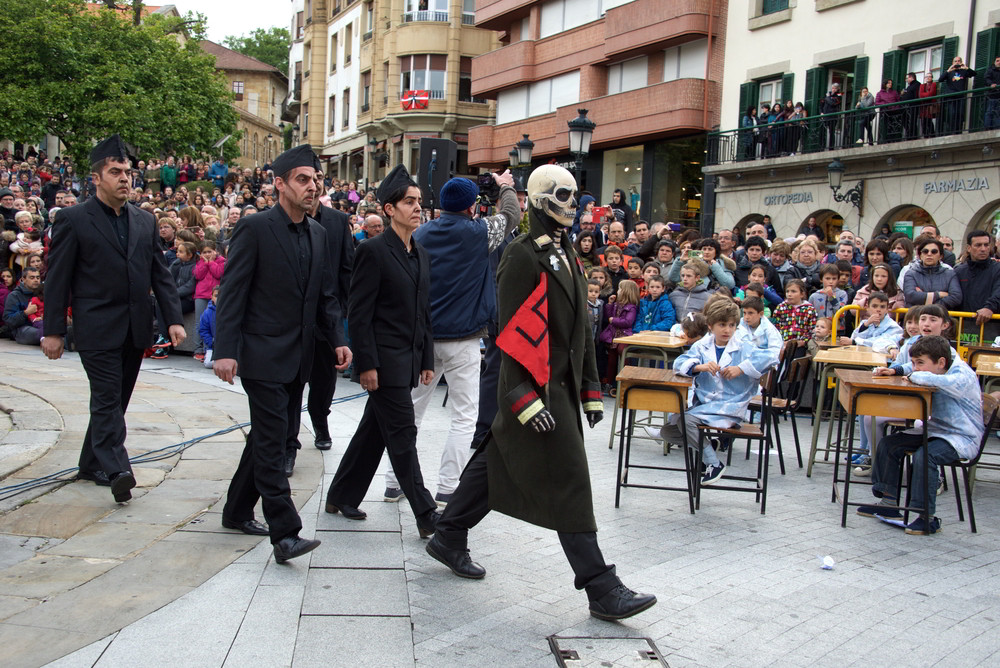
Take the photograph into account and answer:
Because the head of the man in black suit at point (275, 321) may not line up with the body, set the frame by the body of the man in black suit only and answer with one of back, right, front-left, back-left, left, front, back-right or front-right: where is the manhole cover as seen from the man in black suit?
front

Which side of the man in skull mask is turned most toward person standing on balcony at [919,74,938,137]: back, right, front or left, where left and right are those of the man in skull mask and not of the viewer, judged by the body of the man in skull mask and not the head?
left

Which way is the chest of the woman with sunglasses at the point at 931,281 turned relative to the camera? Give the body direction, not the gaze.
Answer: toward the camera

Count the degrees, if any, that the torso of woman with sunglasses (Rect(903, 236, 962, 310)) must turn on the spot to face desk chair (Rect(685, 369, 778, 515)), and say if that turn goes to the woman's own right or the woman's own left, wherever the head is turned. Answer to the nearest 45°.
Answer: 0° — they already face it

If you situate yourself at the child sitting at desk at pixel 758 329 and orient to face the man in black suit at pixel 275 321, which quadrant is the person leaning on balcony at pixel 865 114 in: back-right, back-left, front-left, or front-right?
back-right

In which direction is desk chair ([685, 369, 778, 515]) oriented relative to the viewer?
to the viewer's left

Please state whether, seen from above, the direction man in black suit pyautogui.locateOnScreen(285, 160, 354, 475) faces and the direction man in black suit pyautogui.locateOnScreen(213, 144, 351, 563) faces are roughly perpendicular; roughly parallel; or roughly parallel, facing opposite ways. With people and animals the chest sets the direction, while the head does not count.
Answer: roughly parallel

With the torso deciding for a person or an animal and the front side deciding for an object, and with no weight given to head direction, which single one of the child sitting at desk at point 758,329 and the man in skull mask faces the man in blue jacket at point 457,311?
the child sitting at desk

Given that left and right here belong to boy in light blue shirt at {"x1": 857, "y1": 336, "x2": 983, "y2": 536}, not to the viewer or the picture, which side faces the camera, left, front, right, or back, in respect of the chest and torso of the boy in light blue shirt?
left

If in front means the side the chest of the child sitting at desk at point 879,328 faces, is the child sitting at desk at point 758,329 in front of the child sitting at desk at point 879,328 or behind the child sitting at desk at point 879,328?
in front

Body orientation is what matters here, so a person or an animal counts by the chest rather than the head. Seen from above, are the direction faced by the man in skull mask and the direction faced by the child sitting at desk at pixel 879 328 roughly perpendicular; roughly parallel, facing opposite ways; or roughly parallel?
roughly perpendicular

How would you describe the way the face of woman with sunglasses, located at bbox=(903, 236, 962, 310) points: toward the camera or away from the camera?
toward the camera

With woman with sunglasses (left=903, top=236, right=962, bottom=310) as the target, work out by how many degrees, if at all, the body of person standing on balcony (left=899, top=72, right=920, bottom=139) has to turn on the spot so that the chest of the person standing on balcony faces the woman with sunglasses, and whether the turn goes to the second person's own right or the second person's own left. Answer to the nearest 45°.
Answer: approximately 45° to the second person's own left
